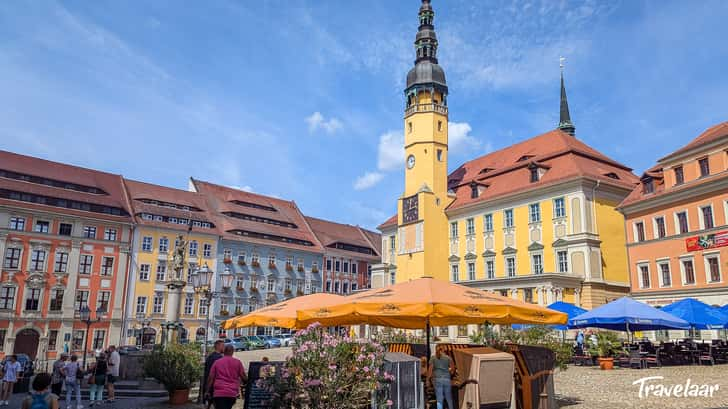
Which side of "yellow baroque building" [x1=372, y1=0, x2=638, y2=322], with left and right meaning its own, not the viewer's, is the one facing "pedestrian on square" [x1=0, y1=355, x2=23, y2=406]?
front

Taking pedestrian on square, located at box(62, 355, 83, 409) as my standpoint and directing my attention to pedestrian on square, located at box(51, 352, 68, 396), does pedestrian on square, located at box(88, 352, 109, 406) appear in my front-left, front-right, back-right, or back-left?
back-right

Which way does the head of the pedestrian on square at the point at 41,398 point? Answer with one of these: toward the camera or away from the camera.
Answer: away from the camera

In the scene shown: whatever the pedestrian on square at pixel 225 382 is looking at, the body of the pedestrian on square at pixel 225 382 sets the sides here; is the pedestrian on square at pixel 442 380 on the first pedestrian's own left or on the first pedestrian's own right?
on the first pedestrian's own right

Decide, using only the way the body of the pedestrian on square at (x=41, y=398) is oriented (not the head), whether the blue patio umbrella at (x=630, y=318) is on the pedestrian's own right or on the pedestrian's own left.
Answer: on the pedestrian's own right

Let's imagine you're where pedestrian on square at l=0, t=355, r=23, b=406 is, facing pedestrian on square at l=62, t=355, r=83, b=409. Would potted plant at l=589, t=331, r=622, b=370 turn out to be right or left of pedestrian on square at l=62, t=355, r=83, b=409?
left

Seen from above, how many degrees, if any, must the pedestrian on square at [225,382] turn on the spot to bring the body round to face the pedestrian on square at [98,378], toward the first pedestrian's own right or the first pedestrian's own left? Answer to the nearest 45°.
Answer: approximately 45° to the first pedestrian's own left

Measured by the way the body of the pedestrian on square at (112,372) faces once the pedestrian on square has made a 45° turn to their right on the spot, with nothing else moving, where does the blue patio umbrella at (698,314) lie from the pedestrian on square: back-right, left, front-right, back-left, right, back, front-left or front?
back-right
